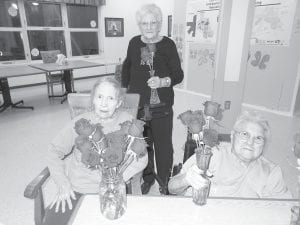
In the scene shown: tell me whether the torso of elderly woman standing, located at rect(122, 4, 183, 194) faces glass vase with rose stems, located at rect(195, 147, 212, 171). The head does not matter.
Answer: yes

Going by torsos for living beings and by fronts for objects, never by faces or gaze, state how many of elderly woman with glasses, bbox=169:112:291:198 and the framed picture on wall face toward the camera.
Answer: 2

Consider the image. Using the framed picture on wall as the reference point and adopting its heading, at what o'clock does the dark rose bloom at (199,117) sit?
The dark rose bloom is roughly at 12 o'clock from the framed picture on wall.

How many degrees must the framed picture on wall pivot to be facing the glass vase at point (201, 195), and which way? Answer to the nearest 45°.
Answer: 0° — it already faces it

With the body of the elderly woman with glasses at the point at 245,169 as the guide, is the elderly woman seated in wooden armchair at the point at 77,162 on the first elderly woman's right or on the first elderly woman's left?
on the first elderly woman's right

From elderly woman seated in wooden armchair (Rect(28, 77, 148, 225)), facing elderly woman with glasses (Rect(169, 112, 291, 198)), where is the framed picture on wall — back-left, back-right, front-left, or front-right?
back-left

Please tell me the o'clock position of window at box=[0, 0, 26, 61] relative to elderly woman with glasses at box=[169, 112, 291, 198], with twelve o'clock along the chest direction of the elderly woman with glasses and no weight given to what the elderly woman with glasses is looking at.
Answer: The window is roughly at 4 o'clock from the elderly woman with glasses.

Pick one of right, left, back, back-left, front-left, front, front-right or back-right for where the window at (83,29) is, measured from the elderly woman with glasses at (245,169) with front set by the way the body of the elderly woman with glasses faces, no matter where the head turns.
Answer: back-right

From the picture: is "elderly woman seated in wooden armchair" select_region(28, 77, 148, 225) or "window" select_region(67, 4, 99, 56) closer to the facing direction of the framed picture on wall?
the elderly woman seated in wooden armchair

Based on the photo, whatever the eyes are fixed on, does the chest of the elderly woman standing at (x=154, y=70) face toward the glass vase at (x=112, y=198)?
yes

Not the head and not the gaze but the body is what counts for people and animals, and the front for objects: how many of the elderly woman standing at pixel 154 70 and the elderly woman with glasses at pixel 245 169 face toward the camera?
2

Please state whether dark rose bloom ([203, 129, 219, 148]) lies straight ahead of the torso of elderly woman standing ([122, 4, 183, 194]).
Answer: yes

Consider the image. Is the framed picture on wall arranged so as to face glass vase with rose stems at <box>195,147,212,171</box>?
yes
